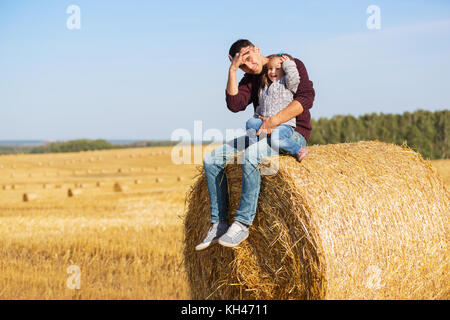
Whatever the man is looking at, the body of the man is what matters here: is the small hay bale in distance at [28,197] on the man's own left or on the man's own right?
on the man's own right

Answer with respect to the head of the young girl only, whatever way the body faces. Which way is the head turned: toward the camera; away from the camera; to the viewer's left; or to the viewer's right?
toward the camera

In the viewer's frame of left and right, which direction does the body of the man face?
facing the viewer and to the left of the viewer

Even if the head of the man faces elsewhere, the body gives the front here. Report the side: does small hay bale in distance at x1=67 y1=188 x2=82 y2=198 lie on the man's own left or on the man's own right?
on the man's own right
